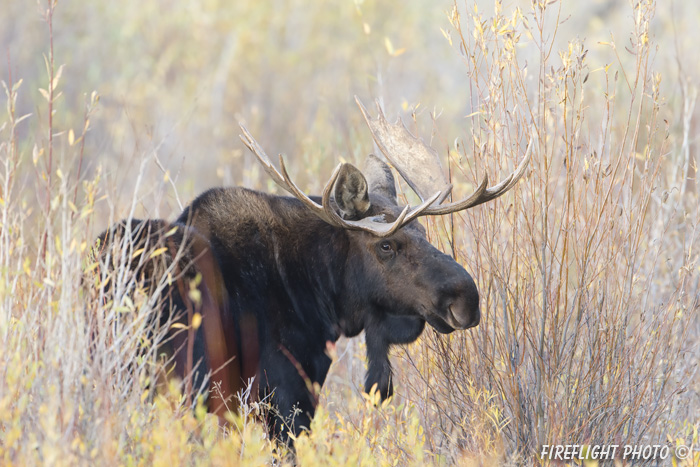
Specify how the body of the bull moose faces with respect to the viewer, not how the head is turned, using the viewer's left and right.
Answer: facing the viewer and to the right of the viewer
